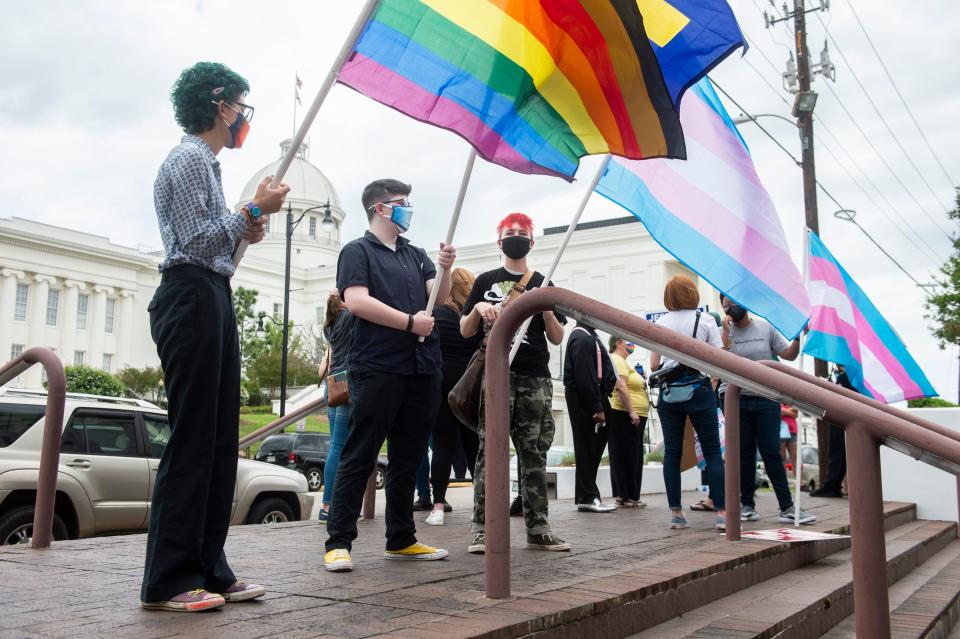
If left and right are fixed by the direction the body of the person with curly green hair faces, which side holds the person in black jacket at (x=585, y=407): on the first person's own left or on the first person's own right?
on the first person's own left

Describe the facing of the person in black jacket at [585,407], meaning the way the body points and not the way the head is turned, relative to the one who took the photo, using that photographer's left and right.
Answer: facing to the right of the viewer

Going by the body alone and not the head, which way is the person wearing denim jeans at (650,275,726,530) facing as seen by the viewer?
away from the camera

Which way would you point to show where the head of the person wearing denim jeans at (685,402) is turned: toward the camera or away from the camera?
away from the camera

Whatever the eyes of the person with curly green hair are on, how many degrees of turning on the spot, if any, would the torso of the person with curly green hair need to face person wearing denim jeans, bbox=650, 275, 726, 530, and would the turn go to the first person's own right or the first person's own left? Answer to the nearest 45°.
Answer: approximately 45° to the first person's own left

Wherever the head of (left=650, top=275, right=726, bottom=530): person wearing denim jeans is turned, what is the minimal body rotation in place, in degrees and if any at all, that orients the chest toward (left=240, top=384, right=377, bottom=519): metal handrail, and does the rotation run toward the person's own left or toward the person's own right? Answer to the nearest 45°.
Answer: approximately 90° to the person's own left

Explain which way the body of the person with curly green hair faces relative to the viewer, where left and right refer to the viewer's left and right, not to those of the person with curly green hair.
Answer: facing to the right of the viewer

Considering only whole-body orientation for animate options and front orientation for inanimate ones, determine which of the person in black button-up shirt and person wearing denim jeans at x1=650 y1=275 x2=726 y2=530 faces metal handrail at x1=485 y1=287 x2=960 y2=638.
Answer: the person in black button-up shirt

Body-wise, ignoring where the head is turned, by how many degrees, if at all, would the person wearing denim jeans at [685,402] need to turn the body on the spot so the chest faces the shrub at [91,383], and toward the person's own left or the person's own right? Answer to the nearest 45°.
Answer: approximately 45° to the person's own left

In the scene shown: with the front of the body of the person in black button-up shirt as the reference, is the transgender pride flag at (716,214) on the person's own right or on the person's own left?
on the person's own left

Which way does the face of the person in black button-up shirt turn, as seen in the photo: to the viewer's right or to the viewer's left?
to the viewer's right

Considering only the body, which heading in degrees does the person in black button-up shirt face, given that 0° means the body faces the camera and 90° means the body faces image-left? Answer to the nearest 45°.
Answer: approximately 315°
